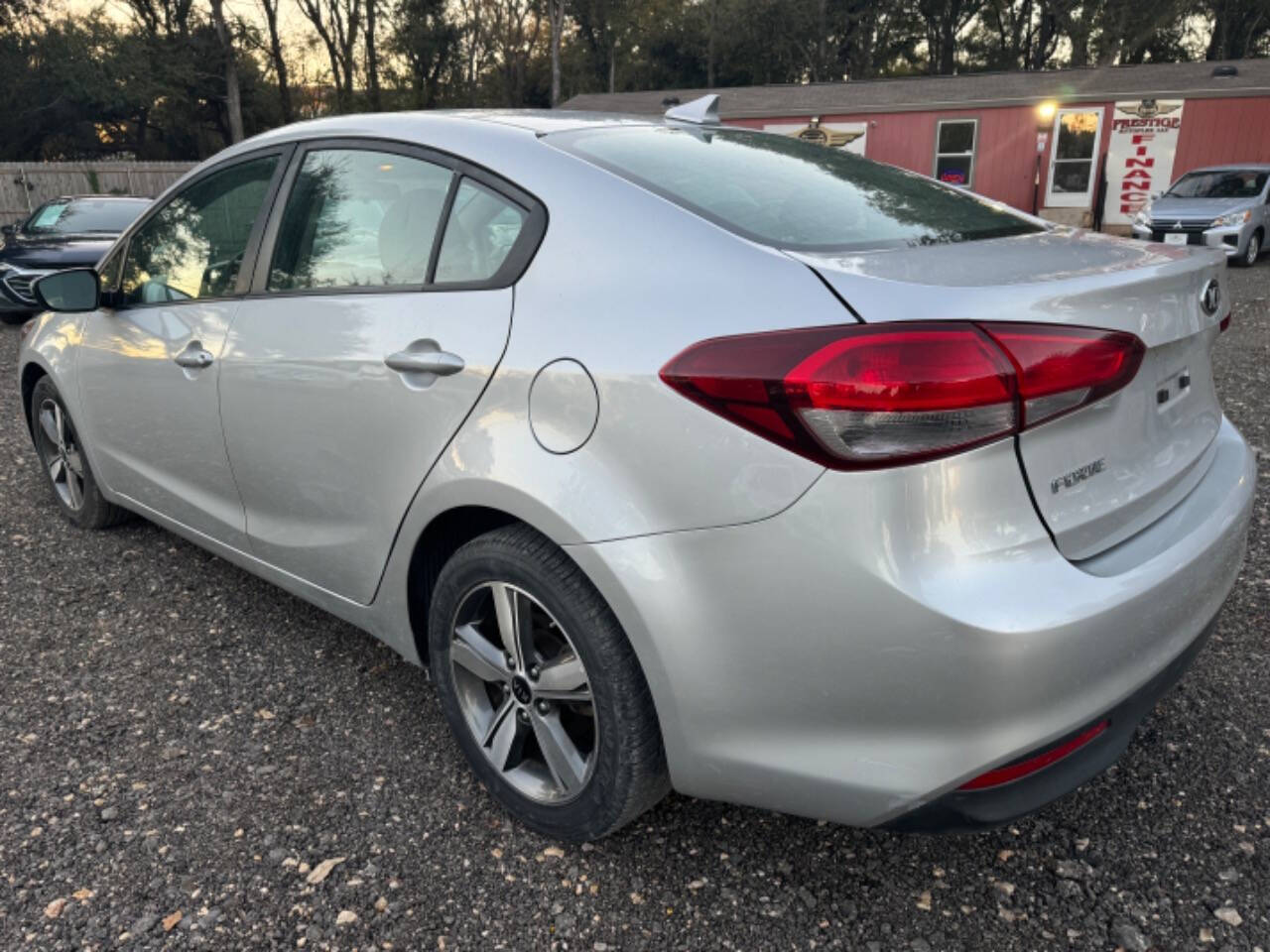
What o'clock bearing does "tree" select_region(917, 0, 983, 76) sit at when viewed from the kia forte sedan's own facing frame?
The tree is roughly at 2 o'clock from the kia forte sedan.

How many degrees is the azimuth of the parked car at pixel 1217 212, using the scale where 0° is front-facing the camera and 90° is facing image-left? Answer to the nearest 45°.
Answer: approximately 45°

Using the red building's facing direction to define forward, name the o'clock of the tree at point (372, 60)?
The tree is roughly at 4 o'clock from the red building.

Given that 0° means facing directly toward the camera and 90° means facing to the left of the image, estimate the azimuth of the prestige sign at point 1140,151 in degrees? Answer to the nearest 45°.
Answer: approximately 0°

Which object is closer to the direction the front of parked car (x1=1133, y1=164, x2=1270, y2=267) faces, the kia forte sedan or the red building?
the kia forte sedan

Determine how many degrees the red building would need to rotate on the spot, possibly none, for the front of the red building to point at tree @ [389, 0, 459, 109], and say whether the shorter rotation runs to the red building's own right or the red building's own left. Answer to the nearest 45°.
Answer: approximately 135° to the red building's own right

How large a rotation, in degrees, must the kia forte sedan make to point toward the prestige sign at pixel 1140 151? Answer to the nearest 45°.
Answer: approximately 90° to its right

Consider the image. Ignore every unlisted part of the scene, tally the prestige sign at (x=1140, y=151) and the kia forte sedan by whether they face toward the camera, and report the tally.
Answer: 1
